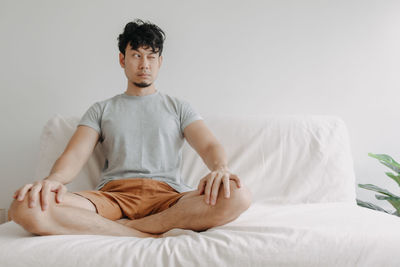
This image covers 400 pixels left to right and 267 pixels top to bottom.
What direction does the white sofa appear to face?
toward the camera

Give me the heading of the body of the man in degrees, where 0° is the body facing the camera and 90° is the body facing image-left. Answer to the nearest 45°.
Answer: approximately 0°
